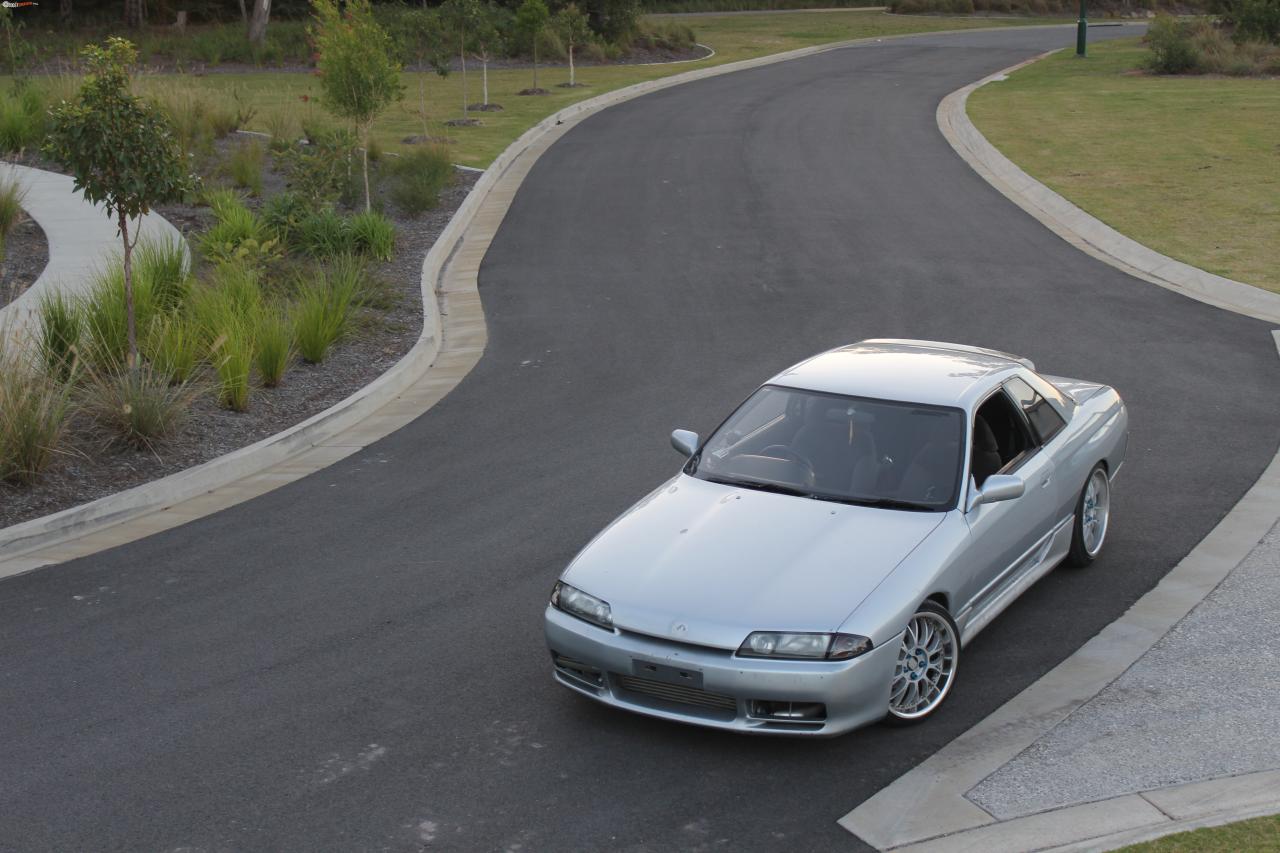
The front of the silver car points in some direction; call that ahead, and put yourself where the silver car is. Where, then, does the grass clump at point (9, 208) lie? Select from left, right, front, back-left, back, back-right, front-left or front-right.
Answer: right

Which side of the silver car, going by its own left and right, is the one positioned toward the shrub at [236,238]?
right

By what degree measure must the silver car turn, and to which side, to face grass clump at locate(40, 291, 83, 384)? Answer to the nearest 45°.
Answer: approximately 90° to its right

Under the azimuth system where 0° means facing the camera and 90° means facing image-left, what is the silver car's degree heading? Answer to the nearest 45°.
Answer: approximately 45°

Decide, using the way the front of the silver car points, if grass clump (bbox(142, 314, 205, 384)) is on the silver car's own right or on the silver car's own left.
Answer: on the silver car's own right

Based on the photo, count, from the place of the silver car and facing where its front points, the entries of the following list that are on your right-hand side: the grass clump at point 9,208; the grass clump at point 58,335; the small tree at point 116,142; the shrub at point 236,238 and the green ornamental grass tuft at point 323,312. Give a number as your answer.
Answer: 5

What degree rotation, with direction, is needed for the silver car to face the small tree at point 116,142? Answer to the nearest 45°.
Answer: approximately 90° to its right

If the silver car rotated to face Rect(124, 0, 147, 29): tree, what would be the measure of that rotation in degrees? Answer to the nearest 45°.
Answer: approximately 90° to its right

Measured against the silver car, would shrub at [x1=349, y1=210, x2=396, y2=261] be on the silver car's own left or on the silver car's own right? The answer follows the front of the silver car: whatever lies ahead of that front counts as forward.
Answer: on the silver car's own right

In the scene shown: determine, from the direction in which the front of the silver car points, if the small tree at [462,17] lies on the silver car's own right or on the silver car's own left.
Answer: on the silver car's own right

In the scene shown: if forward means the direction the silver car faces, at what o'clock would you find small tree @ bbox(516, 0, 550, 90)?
The small tree is roughly at 4 o'clock from the silver car.

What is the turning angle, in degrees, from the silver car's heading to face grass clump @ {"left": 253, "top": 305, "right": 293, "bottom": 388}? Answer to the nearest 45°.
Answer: approximately 90° to its right

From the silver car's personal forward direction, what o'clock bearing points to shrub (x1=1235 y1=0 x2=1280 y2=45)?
The shrub is roughly at 5 o'clock from the silver car.

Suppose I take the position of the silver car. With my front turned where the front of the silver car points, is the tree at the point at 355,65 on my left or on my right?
on my right
